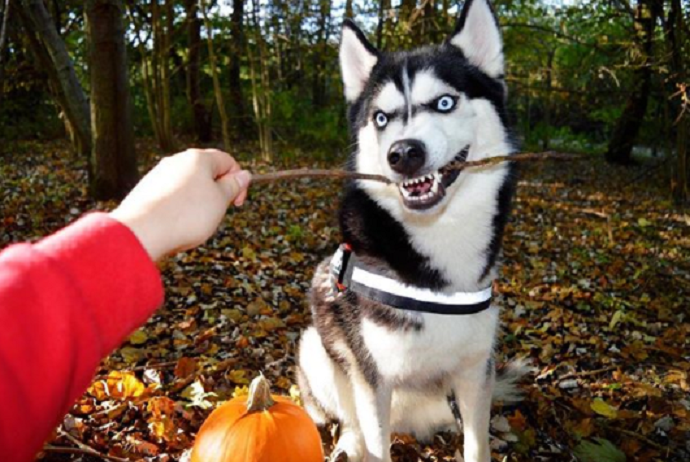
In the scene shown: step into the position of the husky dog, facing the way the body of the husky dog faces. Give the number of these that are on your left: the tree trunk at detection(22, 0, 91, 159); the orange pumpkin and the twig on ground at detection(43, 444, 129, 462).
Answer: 0

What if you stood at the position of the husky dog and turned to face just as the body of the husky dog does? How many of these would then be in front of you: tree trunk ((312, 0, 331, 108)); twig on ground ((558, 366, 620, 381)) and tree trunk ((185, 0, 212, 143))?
0

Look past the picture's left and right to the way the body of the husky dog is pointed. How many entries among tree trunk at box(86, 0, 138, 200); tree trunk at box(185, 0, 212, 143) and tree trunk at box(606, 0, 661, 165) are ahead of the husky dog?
0

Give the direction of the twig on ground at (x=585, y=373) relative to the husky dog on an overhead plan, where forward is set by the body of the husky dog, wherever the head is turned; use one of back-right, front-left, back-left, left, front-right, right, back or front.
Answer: back-left

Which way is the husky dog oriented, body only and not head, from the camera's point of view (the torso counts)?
toward the camera

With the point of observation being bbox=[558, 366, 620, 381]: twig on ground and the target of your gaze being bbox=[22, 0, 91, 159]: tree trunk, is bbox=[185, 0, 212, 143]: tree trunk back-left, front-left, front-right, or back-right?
front-right

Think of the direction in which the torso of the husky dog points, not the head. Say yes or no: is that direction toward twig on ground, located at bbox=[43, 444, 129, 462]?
no

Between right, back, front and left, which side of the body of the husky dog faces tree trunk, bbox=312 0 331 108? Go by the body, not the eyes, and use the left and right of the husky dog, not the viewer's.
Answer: back

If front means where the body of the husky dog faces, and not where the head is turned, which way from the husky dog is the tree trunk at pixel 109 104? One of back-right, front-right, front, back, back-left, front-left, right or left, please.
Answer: back-right

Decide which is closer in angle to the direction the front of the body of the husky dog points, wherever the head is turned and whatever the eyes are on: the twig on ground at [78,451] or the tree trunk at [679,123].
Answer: the twig on ground

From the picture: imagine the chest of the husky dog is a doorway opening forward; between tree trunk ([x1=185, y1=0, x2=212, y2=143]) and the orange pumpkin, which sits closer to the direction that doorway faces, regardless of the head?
the orange pumpkin

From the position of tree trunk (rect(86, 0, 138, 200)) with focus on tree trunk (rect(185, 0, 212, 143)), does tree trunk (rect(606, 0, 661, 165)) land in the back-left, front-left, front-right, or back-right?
front-right

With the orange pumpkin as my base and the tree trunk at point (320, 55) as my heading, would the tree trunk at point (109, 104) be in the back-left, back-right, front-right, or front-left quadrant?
front-left

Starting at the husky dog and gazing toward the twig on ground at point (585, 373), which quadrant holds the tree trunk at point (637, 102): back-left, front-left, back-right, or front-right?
front-left

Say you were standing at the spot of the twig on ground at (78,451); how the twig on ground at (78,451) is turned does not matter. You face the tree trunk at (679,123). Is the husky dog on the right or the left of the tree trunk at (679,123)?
right

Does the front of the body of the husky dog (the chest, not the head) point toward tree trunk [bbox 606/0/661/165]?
no

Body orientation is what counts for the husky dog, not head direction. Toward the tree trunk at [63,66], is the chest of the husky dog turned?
no
